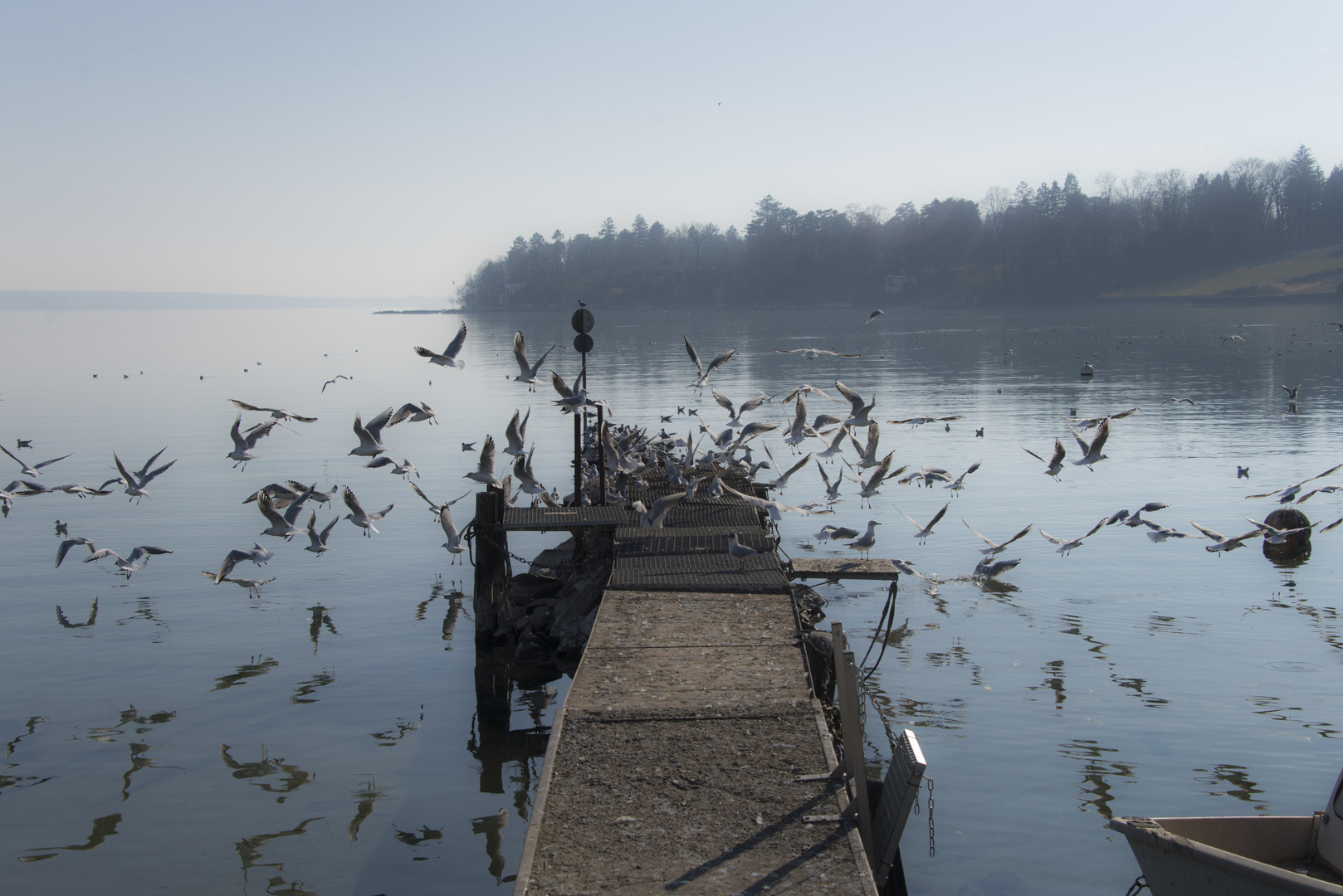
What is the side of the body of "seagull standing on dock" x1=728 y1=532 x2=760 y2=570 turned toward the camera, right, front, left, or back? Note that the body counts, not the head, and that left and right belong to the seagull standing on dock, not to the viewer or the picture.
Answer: left

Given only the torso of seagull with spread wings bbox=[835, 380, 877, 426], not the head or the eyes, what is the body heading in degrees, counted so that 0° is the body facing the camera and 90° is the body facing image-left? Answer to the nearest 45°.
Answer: approximately 270°
